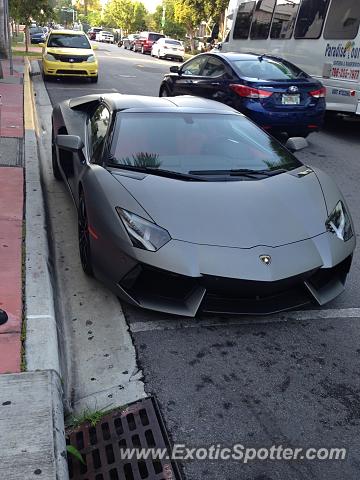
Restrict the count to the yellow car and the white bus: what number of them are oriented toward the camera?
1

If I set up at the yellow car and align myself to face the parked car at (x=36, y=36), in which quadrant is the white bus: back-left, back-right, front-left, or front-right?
back-right

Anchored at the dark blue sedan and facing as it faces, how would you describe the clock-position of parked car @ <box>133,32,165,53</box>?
The parked car is roughly at 1 o'clock from the dark blue sedan.

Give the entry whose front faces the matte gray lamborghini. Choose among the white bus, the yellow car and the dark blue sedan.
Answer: the yellow car

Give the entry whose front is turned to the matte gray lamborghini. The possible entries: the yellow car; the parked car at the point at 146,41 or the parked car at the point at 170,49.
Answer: the yellow car

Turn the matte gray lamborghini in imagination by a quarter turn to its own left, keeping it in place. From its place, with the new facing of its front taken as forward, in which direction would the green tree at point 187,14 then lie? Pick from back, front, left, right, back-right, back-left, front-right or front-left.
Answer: front-left

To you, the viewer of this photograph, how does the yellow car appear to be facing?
facing the viewer

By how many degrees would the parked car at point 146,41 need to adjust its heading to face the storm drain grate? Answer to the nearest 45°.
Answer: approximately 135° to its left

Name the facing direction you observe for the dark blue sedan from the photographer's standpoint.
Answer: facing away from the viewer and to the left of the viewer

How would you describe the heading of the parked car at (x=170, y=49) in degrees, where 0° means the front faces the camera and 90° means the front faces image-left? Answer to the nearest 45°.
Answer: approximately 135°

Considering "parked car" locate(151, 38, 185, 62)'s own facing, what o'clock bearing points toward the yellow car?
The yellow car is roughly at 8 o'clock from the parked car.

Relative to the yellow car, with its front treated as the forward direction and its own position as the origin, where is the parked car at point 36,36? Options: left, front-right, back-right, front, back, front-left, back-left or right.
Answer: back

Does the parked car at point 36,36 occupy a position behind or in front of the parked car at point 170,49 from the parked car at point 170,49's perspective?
in front

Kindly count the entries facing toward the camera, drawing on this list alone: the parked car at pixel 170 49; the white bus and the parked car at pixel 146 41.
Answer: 0
